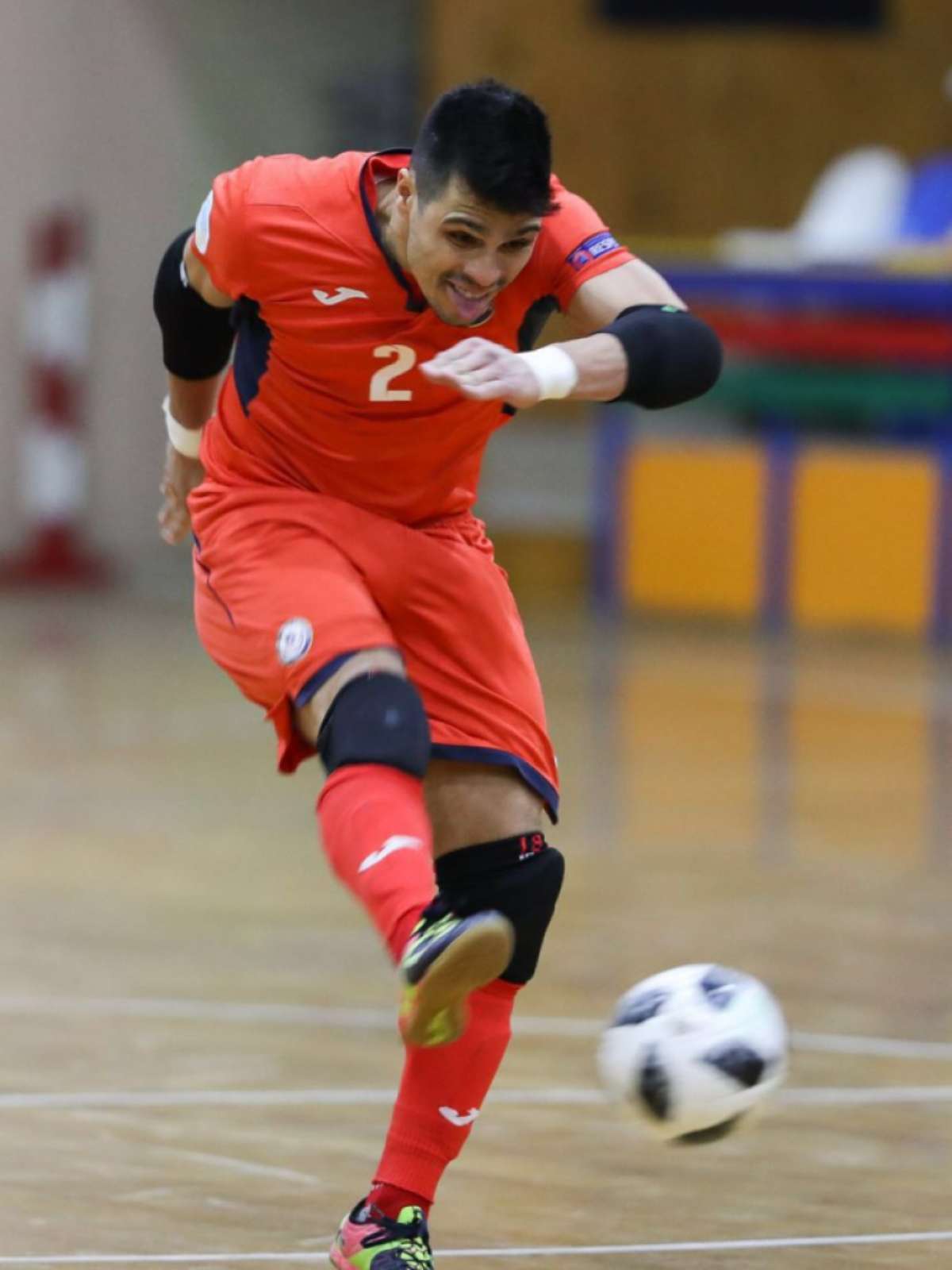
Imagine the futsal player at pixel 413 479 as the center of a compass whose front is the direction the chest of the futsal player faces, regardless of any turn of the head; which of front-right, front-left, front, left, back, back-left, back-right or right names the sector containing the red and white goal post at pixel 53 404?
back

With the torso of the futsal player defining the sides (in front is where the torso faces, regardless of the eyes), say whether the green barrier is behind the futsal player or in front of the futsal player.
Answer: behind

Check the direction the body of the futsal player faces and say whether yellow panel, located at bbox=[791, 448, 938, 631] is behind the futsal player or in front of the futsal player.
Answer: behind

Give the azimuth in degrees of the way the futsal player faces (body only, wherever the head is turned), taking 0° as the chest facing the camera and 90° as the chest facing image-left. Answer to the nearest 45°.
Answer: approximately 0°

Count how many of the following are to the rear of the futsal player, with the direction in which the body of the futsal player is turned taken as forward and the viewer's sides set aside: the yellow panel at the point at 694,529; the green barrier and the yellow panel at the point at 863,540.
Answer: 3

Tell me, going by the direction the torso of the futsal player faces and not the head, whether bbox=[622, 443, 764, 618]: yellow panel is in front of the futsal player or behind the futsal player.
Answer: behind
